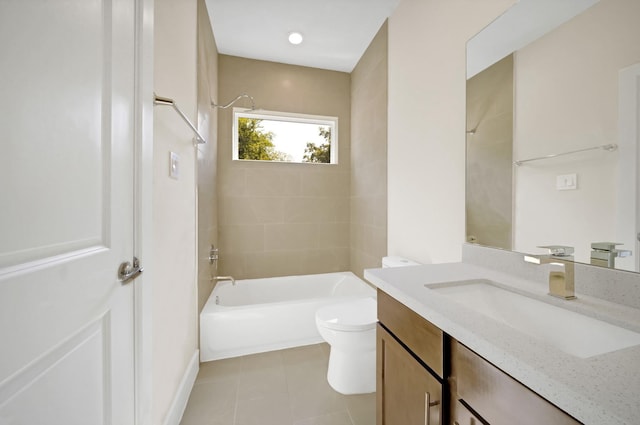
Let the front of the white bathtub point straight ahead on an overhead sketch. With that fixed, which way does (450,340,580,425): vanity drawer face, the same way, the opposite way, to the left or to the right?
to the right

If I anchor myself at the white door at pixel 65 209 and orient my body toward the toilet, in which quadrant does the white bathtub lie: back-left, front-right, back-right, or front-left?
front-left

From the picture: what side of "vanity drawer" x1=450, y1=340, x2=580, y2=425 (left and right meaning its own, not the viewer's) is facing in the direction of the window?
right

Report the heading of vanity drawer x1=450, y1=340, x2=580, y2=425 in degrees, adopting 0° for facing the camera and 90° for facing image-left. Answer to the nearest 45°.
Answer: approximately 45°

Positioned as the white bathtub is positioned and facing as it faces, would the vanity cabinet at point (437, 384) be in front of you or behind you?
in front

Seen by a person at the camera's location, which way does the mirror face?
facing the viewer and to the left of the viewer

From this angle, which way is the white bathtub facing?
toward the camera

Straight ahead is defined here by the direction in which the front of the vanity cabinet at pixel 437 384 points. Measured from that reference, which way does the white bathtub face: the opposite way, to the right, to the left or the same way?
to the left

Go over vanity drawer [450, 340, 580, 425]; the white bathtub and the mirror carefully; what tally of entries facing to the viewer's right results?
0

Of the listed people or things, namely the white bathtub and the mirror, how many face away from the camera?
0

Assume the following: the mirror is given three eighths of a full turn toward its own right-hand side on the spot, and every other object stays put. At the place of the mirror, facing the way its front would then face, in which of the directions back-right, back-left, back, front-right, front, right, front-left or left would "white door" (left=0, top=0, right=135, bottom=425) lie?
back-left

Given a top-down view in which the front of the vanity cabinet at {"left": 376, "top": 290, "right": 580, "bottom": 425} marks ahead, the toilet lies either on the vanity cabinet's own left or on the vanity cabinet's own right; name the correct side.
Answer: on the vanity cabinet's own right

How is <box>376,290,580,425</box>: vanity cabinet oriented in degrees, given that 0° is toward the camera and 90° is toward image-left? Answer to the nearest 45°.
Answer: approximately 45°

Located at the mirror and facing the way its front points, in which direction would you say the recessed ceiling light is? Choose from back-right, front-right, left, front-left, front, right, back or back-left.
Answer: front-right

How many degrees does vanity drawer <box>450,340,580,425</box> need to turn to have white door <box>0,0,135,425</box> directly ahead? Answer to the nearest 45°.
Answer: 0° — it already faces it

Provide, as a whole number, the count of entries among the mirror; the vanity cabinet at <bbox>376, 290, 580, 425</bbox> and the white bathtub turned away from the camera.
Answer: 0
